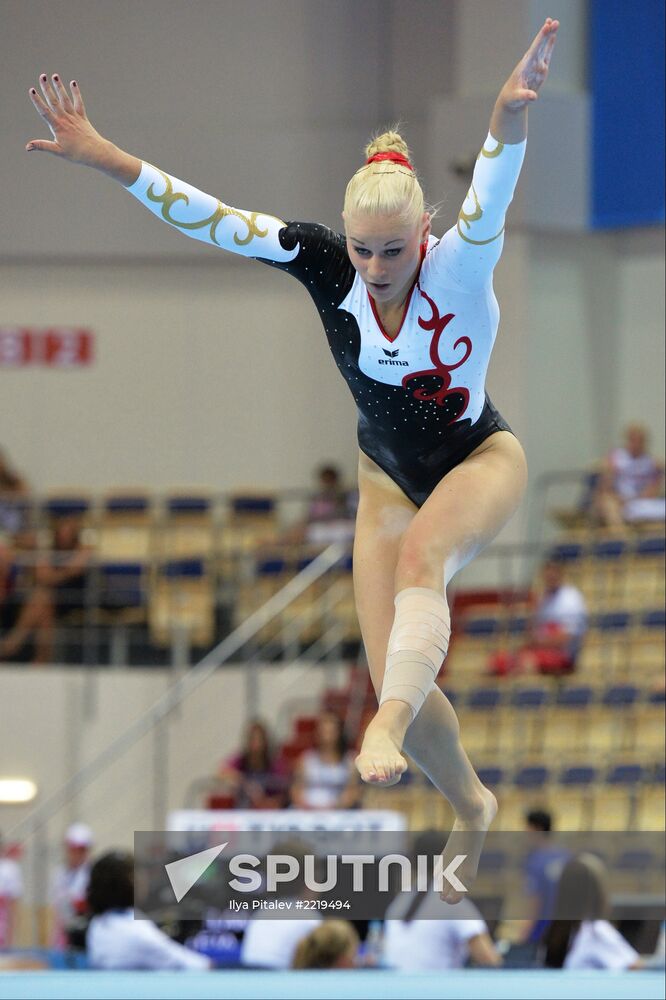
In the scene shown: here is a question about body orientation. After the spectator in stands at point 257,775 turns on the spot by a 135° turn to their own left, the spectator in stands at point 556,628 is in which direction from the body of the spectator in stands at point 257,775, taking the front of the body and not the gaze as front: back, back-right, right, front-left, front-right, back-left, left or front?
front-right

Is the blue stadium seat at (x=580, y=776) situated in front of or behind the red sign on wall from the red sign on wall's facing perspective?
in front

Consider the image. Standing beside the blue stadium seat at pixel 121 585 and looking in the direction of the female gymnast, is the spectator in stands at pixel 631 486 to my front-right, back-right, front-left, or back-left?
front-left

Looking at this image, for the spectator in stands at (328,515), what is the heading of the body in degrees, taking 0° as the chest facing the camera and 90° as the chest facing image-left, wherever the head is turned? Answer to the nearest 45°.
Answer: approximately 45°

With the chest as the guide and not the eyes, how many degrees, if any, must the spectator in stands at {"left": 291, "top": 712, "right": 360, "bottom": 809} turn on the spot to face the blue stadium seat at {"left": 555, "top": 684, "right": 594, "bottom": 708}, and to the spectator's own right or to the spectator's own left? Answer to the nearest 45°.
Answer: approximately 90° to the spectator's own left

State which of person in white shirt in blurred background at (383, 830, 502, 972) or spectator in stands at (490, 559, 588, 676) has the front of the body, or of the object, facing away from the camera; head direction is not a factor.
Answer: person in white shirt in blurred background at (383, 830, 502, 972)

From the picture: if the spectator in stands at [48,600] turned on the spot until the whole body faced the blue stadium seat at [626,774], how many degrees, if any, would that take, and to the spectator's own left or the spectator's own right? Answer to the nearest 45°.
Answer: approximately 90° to the spectator's own left

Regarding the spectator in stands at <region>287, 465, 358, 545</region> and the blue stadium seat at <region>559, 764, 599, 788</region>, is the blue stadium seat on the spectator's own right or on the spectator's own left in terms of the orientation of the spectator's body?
on the spectator's own left

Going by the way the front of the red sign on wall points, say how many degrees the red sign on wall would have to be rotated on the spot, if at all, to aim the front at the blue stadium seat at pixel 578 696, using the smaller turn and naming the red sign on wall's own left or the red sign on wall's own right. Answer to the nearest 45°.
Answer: approximately 45° to the red sign on wall's own left

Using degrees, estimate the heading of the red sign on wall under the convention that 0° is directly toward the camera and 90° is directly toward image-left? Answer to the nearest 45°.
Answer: approximately 0°

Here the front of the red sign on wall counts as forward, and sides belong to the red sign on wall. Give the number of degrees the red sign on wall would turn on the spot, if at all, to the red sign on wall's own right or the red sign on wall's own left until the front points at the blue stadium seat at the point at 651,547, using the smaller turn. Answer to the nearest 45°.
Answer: approximately 45° to the red sign on wall's own left

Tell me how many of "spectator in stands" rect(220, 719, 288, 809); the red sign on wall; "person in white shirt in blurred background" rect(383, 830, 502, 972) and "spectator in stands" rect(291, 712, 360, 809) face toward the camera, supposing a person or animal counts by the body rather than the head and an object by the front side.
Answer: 3

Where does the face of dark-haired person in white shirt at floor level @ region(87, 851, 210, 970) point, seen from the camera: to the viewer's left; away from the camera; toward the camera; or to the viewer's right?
away from the camera

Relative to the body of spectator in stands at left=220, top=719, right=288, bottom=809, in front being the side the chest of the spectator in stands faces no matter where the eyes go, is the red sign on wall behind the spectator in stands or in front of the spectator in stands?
behind

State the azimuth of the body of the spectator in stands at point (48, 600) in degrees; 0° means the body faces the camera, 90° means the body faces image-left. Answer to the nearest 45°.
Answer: approximately 45°

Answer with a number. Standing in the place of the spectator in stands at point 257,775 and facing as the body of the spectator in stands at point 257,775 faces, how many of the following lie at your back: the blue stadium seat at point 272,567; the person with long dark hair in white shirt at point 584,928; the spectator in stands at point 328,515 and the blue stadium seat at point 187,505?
3

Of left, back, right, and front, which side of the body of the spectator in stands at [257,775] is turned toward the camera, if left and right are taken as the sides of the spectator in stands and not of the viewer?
front

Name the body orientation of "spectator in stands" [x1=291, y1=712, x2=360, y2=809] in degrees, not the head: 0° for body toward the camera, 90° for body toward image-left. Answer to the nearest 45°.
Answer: approximately 0°

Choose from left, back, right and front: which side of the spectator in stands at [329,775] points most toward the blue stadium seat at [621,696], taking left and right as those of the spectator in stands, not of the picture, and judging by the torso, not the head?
left

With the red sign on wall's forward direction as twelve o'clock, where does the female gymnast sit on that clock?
The female gymnast is roughly at 12 o'clock from the red sign on wall.
